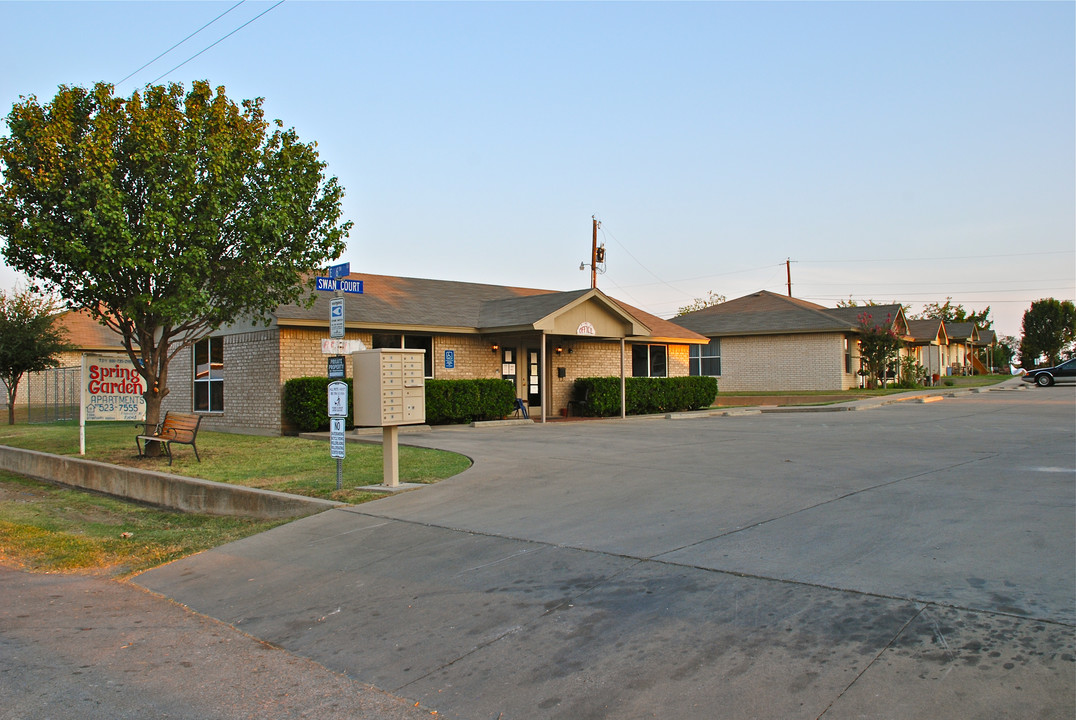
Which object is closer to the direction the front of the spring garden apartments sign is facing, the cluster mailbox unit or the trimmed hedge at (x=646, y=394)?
the cluster mailbox unit

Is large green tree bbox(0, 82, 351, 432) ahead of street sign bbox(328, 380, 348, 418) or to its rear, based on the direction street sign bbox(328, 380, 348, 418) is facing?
to the rear

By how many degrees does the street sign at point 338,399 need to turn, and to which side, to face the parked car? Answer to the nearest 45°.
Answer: approximately 135° to its left

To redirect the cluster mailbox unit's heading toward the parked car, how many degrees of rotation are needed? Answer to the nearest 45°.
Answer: approximately 90° to its left

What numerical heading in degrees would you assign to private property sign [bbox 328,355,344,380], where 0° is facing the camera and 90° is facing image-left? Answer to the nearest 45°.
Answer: approximately 0°

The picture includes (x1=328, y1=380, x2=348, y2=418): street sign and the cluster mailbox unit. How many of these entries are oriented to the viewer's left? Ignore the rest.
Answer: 0

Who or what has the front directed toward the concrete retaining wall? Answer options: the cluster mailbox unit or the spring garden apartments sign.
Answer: the spring garden apartments sign

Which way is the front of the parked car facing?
to the viewer's left

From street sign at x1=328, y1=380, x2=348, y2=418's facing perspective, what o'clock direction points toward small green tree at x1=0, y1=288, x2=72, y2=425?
The small green tree is roughly at 5 o'clock from the street sign.

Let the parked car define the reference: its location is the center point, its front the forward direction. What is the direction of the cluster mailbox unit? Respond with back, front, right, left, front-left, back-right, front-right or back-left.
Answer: left

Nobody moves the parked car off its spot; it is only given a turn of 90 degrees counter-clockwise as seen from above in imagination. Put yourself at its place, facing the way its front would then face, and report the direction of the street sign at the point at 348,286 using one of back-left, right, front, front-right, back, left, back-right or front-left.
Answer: front

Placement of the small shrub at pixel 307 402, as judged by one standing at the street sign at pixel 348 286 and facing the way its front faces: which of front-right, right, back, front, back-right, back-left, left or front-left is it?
back

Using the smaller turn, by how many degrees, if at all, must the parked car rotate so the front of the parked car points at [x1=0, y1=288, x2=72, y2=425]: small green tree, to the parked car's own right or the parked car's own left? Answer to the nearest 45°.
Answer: approximately 45° to the parked car's own left
